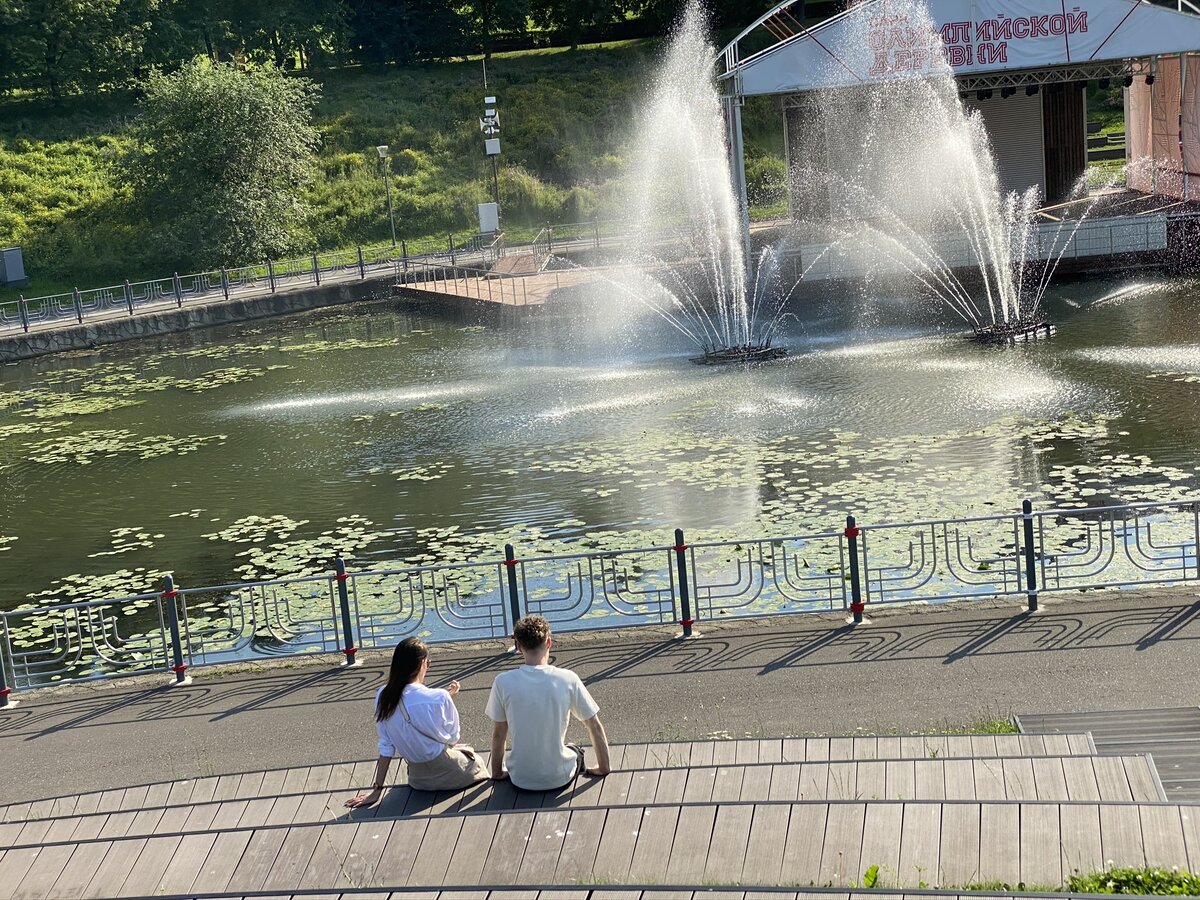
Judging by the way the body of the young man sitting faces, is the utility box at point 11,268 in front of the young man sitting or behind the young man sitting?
in front

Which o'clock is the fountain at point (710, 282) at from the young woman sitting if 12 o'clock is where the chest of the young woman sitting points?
The fountain is roughly at 11 o'clock from the young woman sitting.

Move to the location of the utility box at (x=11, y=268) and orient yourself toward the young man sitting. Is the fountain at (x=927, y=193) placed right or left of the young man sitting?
left

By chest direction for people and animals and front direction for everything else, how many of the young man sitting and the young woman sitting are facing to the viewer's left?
0

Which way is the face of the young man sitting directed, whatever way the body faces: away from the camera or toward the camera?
away from the camera

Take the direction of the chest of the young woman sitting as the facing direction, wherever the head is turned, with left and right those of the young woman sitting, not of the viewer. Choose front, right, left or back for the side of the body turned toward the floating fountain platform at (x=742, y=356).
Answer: front

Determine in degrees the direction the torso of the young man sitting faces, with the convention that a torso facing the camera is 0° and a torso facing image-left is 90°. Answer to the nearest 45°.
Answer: approximately 180°

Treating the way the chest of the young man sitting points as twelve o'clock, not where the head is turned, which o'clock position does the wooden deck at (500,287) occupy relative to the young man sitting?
The wooden deck is roughly at 12 o'clock from the young man sitting.

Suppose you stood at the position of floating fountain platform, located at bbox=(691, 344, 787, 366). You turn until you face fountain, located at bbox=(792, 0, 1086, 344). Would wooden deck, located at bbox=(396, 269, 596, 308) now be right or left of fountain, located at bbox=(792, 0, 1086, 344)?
left

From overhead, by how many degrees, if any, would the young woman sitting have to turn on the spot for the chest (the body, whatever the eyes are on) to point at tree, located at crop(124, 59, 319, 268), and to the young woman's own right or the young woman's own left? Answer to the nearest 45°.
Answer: approximately 45° to the young woman's own left

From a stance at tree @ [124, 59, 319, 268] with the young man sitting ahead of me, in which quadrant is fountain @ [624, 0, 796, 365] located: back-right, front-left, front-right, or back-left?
front-left

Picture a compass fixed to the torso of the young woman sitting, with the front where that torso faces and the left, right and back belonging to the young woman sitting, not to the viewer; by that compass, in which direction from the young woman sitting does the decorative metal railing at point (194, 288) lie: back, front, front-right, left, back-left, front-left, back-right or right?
front-left

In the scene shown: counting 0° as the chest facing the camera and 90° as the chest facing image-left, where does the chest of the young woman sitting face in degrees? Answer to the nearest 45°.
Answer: approximately 225°

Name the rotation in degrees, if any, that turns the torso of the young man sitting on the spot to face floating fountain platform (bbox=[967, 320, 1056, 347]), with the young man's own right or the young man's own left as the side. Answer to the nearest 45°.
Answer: approximately 45° to the young man's own right

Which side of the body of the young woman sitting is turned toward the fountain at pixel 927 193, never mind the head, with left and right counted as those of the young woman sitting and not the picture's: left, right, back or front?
front
